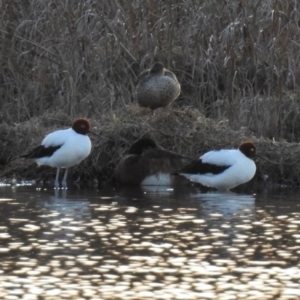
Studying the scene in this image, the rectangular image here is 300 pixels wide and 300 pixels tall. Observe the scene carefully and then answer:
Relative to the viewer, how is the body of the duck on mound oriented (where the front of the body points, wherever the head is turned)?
toward the camera

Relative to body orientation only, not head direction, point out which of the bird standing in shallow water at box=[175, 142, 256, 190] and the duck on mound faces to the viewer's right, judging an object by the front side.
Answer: the bird standing in shallow water

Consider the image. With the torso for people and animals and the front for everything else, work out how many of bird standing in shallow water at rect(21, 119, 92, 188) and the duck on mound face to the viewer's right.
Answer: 1

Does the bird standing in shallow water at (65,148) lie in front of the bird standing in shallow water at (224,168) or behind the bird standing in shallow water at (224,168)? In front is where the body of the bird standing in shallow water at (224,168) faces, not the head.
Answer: behind

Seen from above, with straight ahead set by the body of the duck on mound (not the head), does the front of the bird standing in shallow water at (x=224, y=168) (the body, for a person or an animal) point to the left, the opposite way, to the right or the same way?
to the left

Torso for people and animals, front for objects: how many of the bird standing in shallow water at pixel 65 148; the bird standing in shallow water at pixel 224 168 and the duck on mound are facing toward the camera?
1

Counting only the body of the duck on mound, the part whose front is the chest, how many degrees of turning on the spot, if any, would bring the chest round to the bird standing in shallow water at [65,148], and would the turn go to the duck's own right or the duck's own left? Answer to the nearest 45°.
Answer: approximately 45° to the duck's own right

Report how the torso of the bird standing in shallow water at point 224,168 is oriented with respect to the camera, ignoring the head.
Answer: to the viewer's right

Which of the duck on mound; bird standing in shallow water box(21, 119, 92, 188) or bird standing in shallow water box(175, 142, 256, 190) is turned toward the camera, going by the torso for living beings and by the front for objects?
the duck on mound

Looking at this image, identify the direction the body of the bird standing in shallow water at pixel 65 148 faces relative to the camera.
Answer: to the viewer's right
